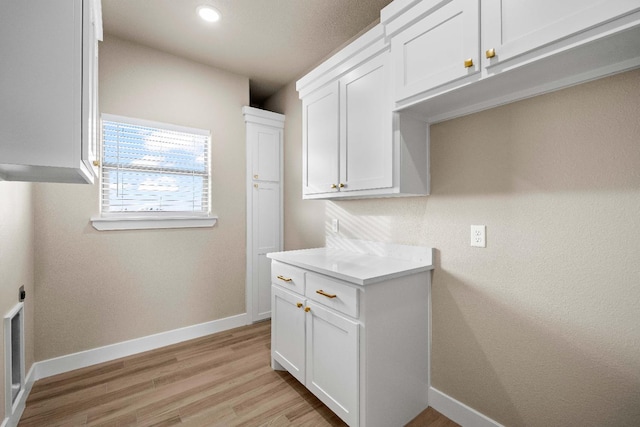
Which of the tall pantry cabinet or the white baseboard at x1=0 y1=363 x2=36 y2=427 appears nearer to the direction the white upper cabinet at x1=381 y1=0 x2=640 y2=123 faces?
the white baseboard

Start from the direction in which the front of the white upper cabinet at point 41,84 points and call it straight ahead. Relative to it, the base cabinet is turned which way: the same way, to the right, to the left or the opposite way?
the opposite way

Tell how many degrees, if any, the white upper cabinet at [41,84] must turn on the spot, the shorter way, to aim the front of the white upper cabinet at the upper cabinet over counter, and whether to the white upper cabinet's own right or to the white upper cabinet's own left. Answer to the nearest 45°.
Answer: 0° — it already faces it

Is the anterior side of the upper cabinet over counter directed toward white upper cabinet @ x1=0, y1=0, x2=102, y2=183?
yes

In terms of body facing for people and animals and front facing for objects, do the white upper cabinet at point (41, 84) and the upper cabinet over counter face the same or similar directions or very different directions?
very different directions

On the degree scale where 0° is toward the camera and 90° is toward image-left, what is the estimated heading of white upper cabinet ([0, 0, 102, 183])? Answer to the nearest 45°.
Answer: approximately 270°

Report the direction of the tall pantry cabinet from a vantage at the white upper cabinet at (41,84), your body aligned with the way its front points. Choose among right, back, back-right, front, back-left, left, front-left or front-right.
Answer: front-left

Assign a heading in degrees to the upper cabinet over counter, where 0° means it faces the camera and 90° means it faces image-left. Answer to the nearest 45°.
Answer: approximately 45°

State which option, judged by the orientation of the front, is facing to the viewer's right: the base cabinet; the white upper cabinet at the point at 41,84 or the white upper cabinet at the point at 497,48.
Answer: the white upper cabinet at the point at 41,84

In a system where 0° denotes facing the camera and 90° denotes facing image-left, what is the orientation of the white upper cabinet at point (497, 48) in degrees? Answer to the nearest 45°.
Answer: approximately 45°

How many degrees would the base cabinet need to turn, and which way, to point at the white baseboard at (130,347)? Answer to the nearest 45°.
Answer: approximately 45° to its right
